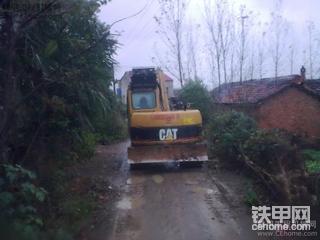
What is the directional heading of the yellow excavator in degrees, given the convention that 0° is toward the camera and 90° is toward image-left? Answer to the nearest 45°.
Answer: approximately 180°

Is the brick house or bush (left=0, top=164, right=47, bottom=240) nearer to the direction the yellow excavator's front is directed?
the brick house

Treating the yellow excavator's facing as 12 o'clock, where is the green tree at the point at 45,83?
The green tree is roughly at 7 o'clock from the yellow excavator.

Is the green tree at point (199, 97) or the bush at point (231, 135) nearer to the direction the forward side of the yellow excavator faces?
the green tree

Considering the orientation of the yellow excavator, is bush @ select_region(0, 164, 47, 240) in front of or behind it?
behind

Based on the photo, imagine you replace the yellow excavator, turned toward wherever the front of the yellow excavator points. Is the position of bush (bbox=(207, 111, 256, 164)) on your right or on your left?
on your right
